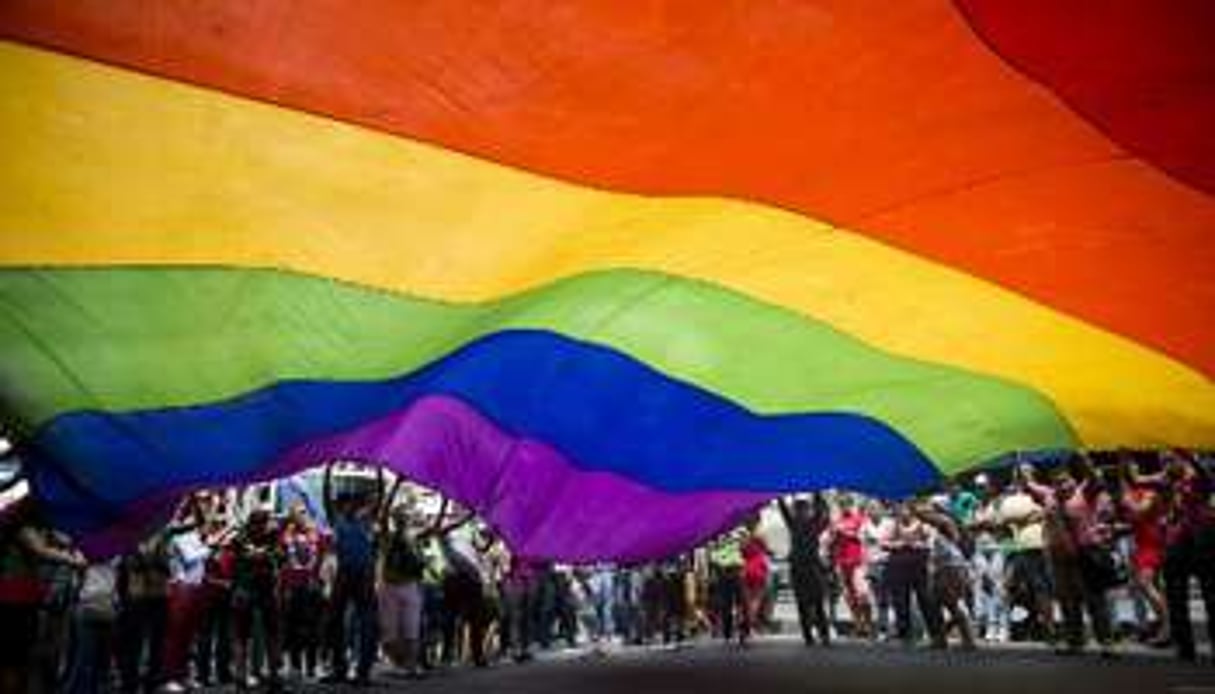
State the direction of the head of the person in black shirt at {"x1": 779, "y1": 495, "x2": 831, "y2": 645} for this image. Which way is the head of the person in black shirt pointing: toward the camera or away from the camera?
away from the camera

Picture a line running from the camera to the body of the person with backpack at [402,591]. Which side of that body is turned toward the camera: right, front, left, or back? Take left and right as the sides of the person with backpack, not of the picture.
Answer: back

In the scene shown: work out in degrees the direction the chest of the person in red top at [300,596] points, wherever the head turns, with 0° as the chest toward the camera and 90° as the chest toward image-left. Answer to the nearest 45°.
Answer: approximately 0°

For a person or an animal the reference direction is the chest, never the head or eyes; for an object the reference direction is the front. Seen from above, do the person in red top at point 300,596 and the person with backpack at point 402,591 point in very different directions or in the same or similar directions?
very different directions

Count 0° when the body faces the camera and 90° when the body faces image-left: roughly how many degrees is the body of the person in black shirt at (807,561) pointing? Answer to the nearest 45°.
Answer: approximately 180°
